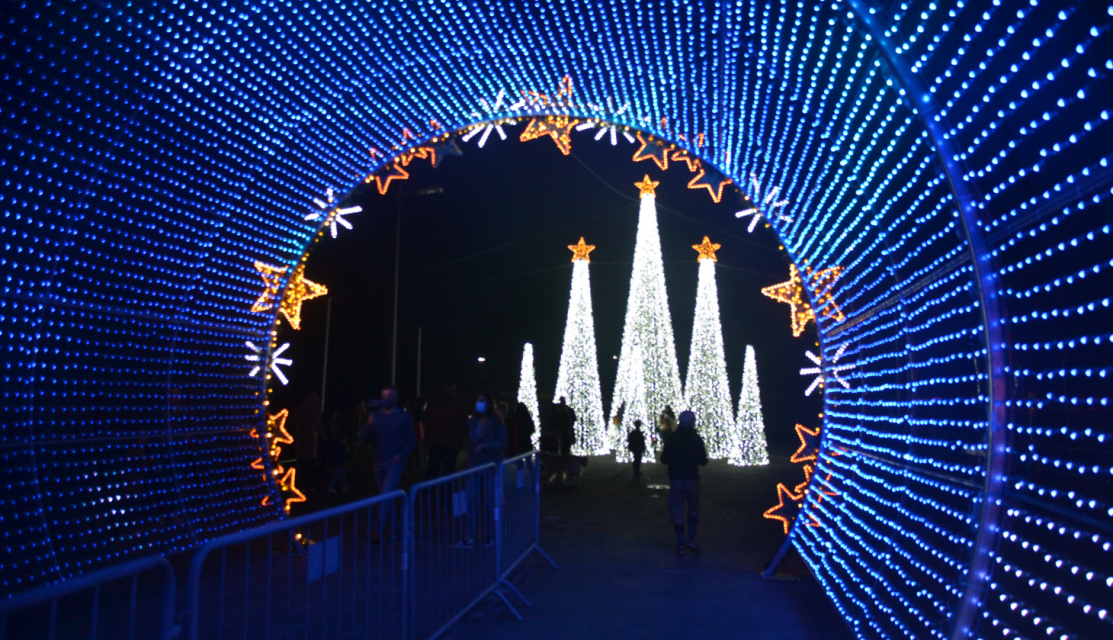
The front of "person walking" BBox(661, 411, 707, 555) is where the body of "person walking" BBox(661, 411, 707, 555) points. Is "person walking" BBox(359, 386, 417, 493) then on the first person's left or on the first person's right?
on the first person's left

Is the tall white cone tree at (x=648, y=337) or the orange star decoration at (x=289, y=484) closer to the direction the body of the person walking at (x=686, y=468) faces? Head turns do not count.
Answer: the tall white cone tree

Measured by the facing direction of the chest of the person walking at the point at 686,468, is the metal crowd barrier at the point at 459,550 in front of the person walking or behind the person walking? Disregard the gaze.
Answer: behind

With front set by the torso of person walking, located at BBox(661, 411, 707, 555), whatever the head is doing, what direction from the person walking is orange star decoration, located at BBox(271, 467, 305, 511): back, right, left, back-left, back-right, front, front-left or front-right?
left

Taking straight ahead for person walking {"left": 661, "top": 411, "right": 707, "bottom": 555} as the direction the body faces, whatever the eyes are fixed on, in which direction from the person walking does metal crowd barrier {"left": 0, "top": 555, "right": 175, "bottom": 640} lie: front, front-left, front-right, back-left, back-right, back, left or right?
back-left

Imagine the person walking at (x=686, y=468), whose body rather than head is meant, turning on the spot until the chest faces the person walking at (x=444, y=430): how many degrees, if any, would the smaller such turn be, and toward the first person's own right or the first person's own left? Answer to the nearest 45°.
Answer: approximately 90° to the first person's own left

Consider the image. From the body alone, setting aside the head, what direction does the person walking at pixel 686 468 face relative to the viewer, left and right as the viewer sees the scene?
facing away from the viewer

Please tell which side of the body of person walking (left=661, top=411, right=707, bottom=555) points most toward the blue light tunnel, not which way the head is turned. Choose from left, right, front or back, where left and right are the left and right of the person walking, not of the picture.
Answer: back

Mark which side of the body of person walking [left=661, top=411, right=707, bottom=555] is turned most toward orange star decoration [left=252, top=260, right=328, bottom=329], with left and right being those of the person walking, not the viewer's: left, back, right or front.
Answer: left

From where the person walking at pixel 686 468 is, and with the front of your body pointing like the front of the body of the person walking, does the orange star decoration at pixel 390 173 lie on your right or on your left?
on your left
